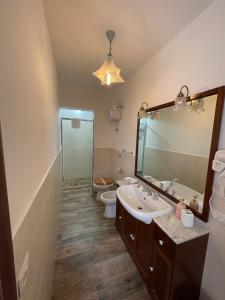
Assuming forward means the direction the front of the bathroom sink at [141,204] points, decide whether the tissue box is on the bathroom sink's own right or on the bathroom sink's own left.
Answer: on the bathroom sink's own left

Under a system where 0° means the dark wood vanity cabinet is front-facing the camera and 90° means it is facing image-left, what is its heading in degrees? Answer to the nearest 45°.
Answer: approximately 45°

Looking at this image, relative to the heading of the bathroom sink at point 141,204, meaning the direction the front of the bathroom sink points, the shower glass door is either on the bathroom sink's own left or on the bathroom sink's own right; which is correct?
on the bathroom sink's own right

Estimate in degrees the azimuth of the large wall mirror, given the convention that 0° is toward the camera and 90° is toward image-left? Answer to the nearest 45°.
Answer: approximately 45°

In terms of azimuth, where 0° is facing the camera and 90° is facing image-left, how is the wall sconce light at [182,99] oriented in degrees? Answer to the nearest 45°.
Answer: approximately 45°

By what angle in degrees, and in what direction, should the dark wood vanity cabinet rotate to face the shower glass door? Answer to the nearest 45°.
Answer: approximately 90° to its right

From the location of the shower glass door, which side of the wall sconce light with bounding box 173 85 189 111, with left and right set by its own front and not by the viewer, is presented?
right
